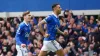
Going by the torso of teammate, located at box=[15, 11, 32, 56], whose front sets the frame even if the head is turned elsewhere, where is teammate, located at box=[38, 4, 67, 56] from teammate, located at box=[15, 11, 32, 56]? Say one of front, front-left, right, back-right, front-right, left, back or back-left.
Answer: front-left

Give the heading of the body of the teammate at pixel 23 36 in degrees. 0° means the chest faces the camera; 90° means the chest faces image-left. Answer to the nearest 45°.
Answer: approximately 315°
